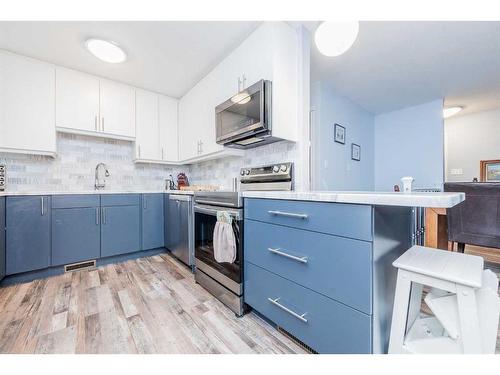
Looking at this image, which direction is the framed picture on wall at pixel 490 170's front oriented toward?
toward the camera

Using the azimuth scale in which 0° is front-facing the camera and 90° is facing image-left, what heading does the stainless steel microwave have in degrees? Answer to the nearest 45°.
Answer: approximately 45°

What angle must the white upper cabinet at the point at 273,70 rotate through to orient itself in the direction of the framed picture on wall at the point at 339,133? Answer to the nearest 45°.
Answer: approximately 180°

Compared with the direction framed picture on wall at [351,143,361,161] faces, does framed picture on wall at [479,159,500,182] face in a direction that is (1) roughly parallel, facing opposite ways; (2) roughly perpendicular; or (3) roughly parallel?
roughly perpendicular

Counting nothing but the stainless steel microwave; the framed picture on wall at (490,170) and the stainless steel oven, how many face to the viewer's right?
0

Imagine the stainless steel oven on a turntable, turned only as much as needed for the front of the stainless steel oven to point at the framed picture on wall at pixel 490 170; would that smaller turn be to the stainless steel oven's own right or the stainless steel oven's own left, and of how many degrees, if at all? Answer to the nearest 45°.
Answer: approximately 135° to the stainless steel oven's own left

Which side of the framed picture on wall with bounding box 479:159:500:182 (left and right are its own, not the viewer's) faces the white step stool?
front

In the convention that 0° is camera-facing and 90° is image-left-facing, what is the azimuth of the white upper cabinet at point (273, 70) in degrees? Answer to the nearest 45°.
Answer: approximately 45°

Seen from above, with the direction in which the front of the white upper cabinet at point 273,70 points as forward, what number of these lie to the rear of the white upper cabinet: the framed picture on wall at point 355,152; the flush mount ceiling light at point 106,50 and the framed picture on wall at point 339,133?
2

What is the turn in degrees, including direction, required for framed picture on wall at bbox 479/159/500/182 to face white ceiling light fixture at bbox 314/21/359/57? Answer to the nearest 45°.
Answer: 0° — it already faces it
